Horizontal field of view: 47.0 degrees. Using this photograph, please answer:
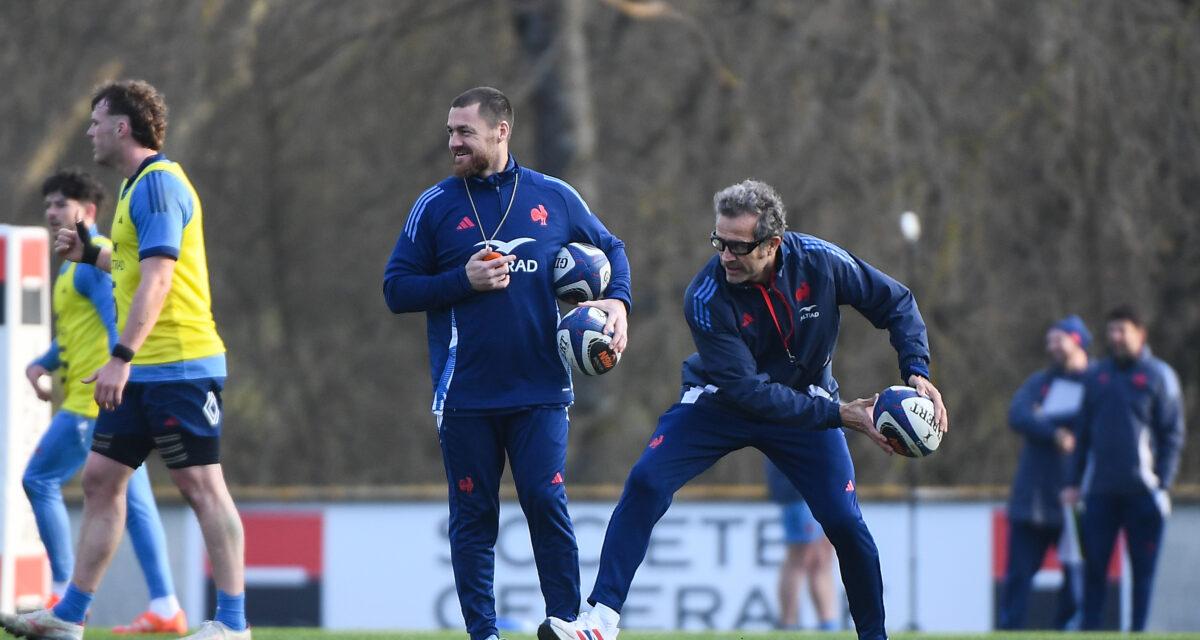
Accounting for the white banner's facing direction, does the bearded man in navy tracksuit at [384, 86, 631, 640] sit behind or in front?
in front

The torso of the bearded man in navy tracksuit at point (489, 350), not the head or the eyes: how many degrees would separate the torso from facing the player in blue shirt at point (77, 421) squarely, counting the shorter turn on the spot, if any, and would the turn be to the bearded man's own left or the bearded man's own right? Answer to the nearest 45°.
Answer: approximately 135° to the bearded man's own right

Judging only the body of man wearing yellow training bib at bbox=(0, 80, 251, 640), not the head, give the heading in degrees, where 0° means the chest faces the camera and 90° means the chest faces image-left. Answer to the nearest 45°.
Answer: approximately 90°

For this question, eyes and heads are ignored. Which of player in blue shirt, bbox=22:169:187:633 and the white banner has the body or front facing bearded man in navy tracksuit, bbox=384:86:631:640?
the white banner

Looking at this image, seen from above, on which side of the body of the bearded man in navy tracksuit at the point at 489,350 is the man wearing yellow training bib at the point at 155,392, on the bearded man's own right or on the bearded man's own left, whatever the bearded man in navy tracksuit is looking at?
on the bearded man's own right

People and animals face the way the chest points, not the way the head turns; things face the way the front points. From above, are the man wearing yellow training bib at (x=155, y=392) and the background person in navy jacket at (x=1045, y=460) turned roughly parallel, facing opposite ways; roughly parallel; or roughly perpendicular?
roughly perpendicular

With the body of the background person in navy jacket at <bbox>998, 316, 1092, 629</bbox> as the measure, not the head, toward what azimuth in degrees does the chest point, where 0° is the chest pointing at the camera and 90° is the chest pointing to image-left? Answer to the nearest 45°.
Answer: approximately 315°

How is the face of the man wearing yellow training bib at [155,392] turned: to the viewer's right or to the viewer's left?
to the viewer's left

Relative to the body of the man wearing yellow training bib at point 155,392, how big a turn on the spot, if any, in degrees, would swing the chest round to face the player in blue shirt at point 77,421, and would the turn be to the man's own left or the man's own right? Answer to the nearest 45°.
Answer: approximately 90° to the man's own right

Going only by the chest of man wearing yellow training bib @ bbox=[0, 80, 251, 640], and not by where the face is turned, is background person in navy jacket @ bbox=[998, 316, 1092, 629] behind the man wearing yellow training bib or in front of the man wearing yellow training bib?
behind

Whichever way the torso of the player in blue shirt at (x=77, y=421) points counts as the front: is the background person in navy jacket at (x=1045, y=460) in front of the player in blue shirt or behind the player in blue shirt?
behind

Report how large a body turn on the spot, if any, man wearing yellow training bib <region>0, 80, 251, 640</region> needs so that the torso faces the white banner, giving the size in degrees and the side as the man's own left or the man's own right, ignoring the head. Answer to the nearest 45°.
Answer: approximately 135° to the man's own right

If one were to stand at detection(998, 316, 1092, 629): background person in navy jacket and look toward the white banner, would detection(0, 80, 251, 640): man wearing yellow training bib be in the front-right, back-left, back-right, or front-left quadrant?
front-left

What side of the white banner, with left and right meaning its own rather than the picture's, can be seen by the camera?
front

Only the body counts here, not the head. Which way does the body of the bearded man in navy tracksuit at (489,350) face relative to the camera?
toward the camera

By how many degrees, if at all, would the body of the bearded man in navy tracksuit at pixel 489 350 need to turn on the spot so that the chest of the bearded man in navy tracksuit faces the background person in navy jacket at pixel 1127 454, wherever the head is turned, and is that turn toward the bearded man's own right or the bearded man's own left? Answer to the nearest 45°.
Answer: approximately 135° to the bearded man's own left
